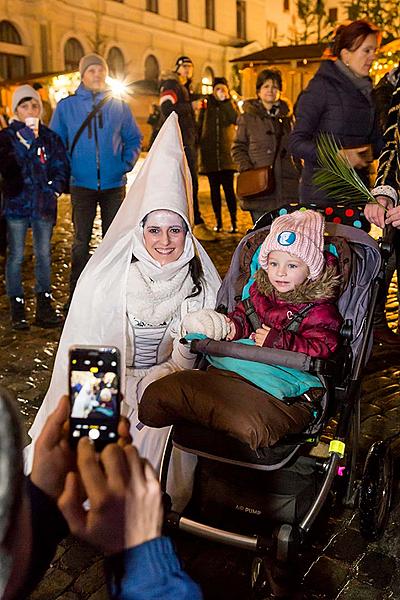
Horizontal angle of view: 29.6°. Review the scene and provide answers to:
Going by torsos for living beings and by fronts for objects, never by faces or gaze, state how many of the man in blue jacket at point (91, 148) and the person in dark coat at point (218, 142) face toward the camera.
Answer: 2

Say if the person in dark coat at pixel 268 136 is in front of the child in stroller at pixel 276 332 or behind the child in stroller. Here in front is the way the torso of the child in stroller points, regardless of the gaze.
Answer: behind

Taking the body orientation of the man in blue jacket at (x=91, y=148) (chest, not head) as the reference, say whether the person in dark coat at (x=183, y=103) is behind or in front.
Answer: behind

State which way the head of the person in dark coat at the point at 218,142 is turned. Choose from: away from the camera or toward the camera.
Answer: toward the camera

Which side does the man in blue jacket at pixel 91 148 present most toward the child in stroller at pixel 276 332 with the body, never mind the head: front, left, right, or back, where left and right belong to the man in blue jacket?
front

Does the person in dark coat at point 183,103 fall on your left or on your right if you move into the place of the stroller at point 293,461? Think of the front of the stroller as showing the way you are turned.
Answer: on your right

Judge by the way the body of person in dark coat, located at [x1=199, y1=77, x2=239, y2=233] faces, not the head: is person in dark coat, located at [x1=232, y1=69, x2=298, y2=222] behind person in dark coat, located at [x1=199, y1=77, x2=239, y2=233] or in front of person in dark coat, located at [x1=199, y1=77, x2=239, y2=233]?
in front

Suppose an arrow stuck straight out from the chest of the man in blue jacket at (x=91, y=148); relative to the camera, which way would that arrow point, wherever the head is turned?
toward the camera

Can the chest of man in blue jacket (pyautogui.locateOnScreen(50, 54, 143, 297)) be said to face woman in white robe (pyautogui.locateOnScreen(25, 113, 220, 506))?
yes

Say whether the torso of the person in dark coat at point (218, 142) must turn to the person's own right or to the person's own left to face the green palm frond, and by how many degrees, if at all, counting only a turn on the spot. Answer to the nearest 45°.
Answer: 0° — they already face it

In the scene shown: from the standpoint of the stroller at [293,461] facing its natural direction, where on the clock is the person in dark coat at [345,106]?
The person in dark coat is roughly at 5 o'clock from the stroller.

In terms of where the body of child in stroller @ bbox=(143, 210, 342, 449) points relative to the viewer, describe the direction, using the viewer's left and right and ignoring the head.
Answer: facing the viewer and to the left of the viewer
